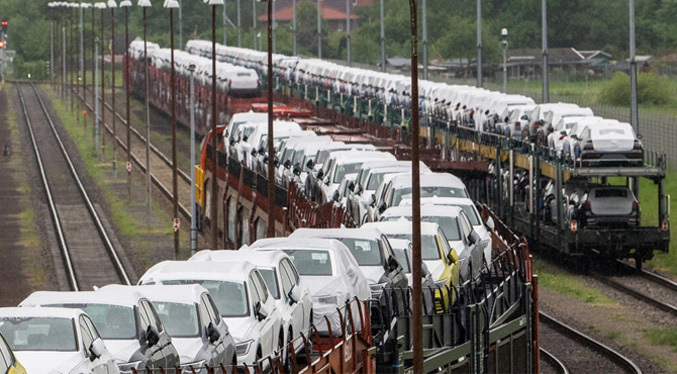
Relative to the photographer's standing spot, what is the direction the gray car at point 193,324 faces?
facing the viewer and to the left of the viewer

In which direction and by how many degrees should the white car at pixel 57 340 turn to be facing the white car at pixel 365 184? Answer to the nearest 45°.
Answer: approximately 135° to its right

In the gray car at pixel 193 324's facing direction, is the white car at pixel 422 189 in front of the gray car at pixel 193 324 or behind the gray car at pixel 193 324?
behind

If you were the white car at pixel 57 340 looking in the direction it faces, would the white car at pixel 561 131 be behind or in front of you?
behind

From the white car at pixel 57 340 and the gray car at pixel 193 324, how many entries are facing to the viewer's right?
0

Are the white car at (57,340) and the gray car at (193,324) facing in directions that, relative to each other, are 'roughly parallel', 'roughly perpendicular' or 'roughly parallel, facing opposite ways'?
roughly parallel

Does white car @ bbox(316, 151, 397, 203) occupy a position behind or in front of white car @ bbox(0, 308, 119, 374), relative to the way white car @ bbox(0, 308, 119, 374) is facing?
behind

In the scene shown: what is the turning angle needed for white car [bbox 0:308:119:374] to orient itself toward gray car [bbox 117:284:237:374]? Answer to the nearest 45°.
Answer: approximately 180°
